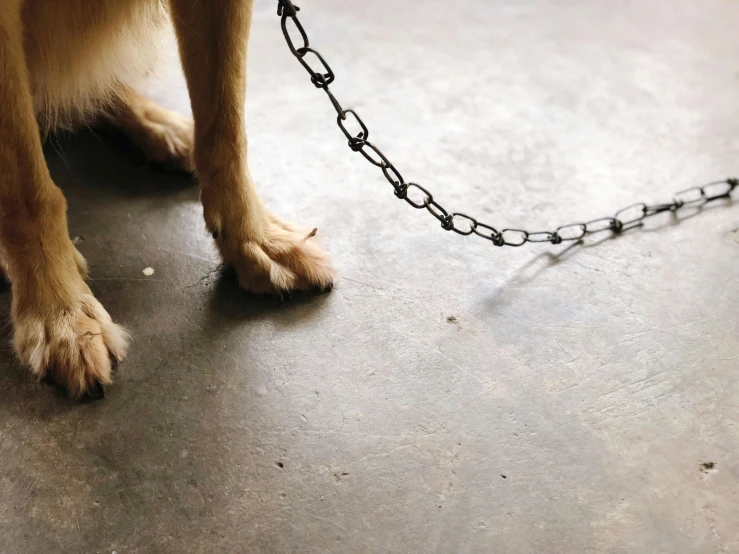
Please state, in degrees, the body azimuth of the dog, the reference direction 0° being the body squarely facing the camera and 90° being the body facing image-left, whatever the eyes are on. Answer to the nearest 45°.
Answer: approximately 315°
